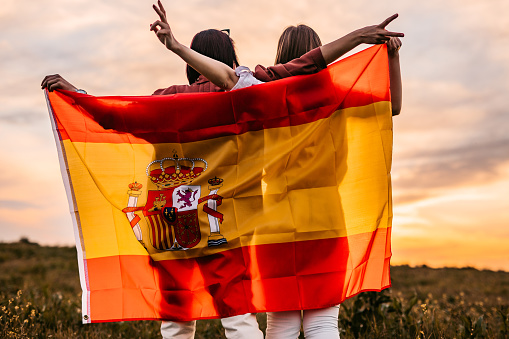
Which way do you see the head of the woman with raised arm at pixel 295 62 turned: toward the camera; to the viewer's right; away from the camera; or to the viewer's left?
away from the camera

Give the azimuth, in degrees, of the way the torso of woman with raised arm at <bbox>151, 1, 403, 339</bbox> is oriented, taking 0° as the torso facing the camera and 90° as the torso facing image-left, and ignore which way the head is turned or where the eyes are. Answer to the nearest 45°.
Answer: approximately 180°
